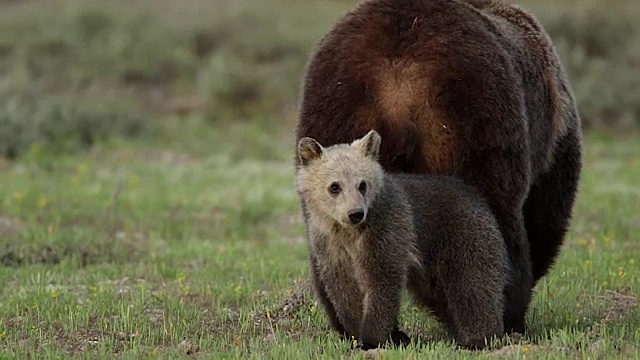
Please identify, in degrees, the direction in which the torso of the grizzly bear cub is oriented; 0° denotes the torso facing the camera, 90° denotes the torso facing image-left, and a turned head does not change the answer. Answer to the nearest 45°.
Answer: approximately 45°

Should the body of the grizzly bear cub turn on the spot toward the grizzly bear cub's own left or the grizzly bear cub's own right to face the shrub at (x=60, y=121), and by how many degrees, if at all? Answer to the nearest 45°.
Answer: approximately 90° to the grizzly bear cub's own right

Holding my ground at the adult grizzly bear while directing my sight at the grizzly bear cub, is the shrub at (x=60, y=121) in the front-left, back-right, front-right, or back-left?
back-right

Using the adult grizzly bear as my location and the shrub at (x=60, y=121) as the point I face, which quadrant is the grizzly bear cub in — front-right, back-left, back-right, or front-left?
back-left

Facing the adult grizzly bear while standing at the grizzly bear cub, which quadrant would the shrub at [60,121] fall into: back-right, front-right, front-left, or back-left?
front-left

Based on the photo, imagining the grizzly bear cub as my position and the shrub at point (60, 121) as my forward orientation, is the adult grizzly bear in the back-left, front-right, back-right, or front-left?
front-right
